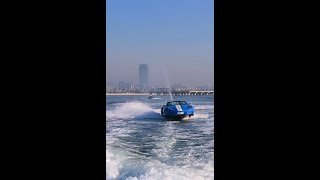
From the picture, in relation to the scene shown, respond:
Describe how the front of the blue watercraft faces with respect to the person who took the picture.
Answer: facing the viewer and to the right of the viewer
